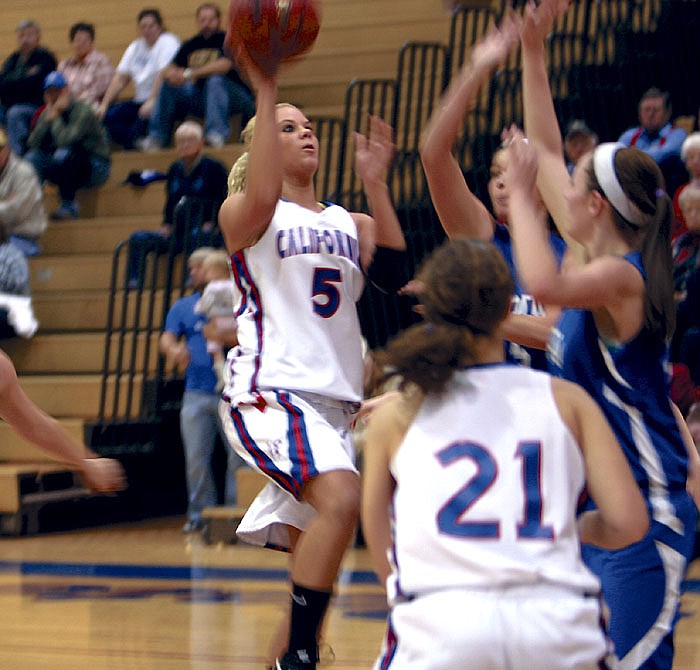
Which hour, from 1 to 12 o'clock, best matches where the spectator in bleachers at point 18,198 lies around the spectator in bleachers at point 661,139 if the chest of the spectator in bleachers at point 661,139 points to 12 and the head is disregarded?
the spectator in bleachers at point 18,198 is roughly at 3 o'clock from the spectator in bleachers at point 661,139.

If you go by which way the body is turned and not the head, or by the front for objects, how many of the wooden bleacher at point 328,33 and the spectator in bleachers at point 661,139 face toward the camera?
2

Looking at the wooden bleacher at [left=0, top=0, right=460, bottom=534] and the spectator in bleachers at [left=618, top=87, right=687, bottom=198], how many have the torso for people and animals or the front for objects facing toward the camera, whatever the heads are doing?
2

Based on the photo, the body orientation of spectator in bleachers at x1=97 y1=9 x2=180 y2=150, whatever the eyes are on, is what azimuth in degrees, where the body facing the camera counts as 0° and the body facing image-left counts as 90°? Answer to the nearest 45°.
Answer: approximately 45°

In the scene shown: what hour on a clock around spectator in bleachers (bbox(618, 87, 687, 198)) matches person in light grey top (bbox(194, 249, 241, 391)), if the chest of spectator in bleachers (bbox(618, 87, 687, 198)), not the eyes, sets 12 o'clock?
person in light grey top (bbox(194, 249, 241, 391)) is roughly at 2 o'clock from spectator in bleachers (bbox(618, 87, 687, 198)).
